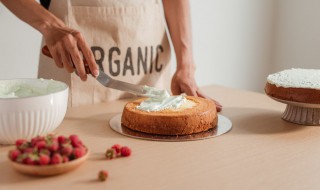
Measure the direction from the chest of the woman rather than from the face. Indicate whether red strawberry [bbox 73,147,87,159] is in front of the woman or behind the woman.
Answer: in front

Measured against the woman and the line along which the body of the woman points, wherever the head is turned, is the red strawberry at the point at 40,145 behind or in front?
in front

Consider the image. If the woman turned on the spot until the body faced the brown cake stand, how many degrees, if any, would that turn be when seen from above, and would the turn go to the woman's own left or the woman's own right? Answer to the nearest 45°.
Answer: approximately 45° to the woman's own left

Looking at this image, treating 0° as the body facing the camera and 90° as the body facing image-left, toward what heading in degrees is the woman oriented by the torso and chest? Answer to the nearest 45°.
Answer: approximately 0°

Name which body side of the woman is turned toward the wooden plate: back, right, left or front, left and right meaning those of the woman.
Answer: front

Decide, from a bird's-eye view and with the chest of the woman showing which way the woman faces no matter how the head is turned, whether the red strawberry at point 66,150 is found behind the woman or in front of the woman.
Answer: in front
